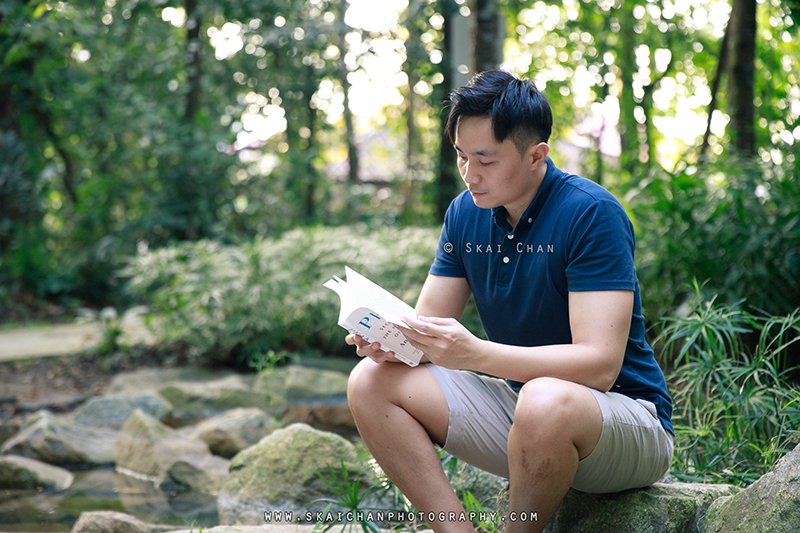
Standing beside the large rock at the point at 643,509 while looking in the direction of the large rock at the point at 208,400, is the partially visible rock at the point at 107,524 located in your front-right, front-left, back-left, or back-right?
front-left

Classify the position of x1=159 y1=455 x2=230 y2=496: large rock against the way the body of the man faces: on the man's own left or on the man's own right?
on the man's own right

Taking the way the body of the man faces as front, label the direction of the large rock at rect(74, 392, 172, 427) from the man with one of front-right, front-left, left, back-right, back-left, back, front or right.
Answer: right

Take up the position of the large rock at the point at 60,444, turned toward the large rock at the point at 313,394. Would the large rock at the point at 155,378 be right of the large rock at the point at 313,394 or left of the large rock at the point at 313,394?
left

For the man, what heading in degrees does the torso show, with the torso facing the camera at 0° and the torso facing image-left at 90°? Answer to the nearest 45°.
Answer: approximately 45°

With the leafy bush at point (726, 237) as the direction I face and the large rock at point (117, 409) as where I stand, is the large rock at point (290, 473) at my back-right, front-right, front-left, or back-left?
front-right

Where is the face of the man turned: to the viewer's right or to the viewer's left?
to the viewer's left

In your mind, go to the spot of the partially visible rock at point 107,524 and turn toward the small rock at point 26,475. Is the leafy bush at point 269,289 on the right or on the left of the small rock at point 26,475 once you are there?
right

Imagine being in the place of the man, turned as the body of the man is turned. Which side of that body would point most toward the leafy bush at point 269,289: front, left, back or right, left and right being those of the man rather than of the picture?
right

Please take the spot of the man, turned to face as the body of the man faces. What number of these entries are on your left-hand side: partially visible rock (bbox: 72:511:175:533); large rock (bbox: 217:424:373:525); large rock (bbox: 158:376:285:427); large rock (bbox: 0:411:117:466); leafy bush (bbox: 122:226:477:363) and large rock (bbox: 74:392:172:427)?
0

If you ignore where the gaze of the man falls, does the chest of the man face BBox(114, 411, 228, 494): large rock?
no

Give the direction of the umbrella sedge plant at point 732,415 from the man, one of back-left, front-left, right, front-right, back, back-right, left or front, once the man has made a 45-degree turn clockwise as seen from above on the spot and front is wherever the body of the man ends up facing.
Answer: back-right

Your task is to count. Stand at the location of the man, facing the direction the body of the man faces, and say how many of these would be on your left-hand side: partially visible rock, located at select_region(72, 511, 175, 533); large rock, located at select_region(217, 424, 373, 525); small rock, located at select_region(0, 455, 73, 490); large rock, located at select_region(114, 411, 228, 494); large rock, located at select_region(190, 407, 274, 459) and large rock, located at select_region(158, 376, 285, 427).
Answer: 0

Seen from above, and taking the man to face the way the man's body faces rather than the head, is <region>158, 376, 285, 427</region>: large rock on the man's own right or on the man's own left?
on the man's own right

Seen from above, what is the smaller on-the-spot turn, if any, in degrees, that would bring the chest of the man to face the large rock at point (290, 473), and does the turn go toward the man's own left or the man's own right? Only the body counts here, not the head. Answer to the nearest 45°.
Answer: approximately 90° to the man's own right
